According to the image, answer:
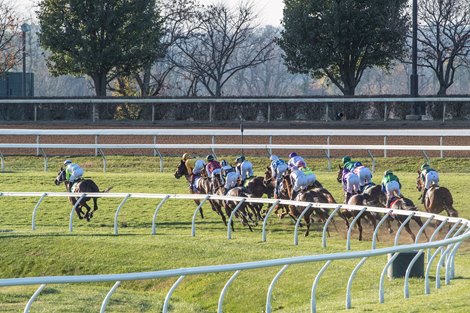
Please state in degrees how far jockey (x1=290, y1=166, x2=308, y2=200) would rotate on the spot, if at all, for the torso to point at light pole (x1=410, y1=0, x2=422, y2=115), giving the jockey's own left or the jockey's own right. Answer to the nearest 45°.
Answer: approximately 45° to the jockey's own right

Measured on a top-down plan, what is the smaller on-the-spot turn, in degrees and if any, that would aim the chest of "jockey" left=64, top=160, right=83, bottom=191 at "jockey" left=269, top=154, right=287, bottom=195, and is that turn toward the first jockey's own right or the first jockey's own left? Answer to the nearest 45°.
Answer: approximately 180°

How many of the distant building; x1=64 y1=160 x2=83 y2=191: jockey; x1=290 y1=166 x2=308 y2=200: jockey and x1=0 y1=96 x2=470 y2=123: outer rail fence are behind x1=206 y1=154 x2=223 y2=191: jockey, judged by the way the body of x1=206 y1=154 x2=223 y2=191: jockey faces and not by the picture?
1

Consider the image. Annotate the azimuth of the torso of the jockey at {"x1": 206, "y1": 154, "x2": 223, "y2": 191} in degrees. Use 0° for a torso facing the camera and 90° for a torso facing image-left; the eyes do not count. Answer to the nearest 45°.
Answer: approximately 135°

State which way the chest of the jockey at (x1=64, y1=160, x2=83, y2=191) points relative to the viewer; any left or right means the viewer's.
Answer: facing to the left of the viewer

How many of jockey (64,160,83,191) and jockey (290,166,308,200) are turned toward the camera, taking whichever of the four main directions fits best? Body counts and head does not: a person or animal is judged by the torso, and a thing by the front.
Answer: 0

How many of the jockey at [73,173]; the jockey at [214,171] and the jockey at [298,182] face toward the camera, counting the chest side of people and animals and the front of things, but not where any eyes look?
0

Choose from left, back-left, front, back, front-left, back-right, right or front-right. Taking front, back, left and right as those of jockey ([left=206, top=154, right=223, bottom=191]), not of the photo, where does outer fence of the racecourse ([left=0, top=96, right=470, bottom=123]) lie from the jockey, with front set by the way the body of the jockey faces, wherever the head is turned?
front-right

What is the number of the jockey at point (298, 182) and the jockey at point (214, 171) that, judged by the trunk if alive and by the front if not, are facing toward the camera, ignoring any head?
0
